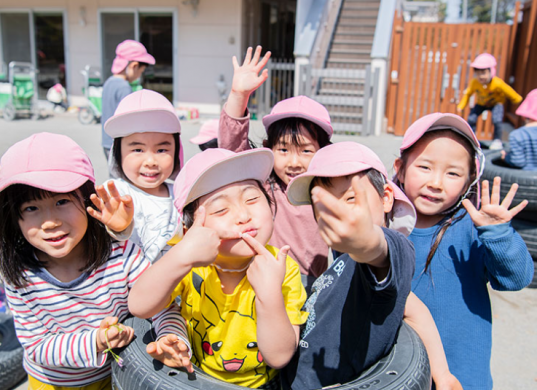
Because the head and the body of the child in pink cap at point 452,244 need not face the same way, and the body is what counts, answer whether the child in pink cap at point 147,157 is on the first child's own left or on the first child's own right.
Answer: on the first child's own right

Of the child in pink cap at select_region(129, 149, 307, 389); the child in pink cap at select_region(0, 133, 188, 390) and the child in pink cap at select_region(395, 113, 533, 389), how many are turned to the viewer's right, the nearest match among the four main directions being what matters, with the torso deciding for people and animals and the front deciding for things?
0

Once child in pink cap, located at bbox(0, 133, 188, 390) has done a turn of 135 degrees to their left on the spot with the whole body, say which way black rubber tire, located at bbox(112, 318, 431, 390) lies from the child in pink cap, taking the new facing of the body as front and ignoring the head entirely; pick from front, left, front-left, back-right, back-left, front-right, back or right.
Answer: right

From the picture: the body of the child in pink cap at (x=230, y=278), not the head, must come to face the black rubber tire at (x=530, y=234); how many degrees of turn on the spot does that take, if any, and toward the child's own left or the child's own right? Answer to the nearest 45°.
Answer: approximately 135° to the child's own left

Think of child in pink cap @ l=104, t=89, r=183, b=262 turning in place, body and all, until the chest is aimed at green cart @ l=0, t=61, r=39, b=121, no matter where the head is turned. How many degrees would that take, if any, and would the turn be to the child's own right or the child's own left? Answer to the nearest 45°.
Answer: approximately 180°

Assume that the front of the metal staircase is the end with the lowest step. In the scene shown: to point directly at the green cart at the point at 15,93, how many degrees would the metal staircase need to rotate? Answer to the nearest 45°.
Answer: approximately 90° to its right
